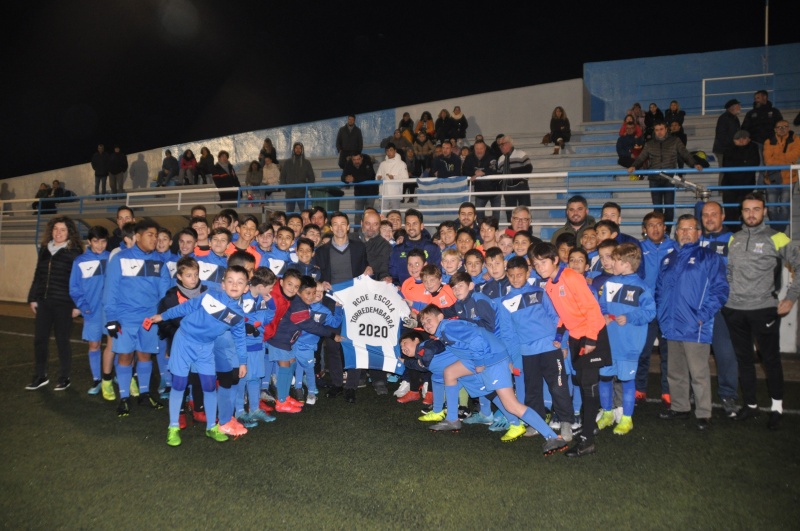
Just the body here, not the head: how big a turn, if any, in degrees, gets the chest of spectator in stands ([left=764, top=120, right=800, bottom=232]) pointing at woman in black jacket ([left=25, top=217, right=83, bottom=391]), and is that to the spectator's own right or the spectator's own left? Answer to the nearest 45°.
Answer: approximately 45° to the spectator's own right

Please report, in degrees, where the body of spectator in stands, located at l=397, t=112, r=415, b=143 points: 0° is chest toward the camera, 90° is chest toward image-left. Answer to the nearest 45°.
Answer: approximately 0°

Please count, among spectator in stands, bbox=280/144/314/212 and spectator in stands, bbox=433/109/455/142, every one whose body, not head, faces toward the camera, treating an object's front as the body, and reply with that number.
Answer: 2

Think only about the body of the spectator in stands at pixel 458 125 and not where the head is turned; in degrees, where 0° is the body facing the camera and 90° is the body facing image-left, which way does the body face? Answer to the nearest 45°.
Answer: approximately 0°

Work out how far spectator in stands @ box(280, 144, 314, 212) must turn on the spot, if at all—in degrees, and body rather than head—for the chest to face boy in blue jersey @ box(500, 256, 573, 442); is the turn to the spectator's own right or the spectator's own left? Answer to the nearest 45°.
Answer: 0° — they already face them

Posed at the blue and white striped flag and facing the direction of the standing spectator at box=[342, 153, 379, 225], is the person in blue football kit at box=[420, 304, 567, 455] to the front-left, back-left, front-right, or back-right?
back-left
